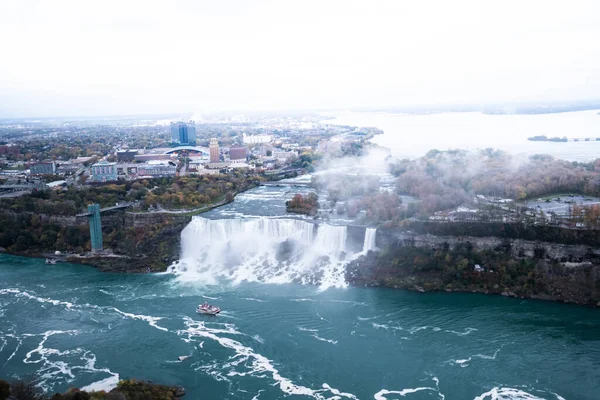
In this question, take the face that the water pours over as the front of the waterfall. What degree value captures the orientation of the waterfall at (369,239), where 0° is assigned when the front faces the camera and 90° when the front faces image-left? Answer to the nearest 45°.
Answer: approximately 0°

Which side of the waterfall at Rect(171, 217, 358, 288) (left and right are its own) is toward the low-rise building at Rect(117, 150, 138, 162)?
back

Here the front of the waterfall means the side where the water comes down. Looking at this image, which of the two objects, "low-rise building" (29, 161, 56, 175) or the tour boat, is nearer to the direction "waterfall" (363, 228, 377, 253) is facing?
the tour boat

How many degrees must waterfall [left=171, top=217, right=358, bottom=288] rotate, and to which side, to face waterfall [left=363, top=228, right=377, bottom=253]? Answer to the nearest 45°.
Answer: approximately 90° to its left

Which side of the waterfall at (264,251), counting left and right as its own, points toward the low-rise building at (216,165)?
back

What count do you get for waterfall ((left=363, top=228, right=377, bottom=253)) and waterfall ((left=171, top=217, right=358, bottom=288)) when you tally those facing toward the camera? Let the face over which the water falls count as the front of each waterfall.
2

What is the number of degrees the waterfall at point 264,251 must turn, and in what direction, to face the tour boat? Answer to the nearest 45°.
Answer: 0° — it already faces it

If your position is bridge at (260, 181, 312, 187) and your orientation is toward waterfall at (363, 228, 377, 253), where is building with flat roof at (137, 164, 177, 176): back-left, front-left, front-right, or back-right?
back-right

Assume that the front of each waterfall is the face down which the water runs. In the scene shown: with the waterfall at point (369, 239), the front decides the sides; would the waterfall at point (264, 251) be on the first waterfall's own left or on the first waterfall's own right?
on the first waterfall's own right

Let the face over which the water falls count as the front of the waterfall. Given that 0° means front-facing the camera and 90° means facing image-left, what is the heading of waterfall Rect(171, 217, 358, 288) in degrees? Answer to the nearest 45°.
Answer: approximately 0°

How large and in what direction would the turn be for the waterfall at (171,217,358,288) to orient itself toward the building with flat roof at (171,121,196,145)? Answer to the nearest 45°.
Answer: approximately 180°

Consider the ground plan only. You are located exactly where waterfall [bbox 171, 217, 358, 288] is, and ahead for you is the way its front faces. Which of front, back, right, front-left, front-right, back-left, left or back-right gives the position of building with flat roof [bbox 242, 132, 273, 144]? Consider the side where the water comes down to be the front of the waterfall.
back

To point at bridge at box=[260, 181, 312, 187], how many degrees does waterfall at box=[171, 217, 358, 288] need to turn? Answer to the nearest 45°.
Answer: approximately 180°

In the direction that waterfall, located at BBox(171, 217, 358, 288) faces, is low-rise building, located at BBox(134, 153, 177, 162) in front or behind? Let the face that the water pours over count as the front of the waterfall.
behind
